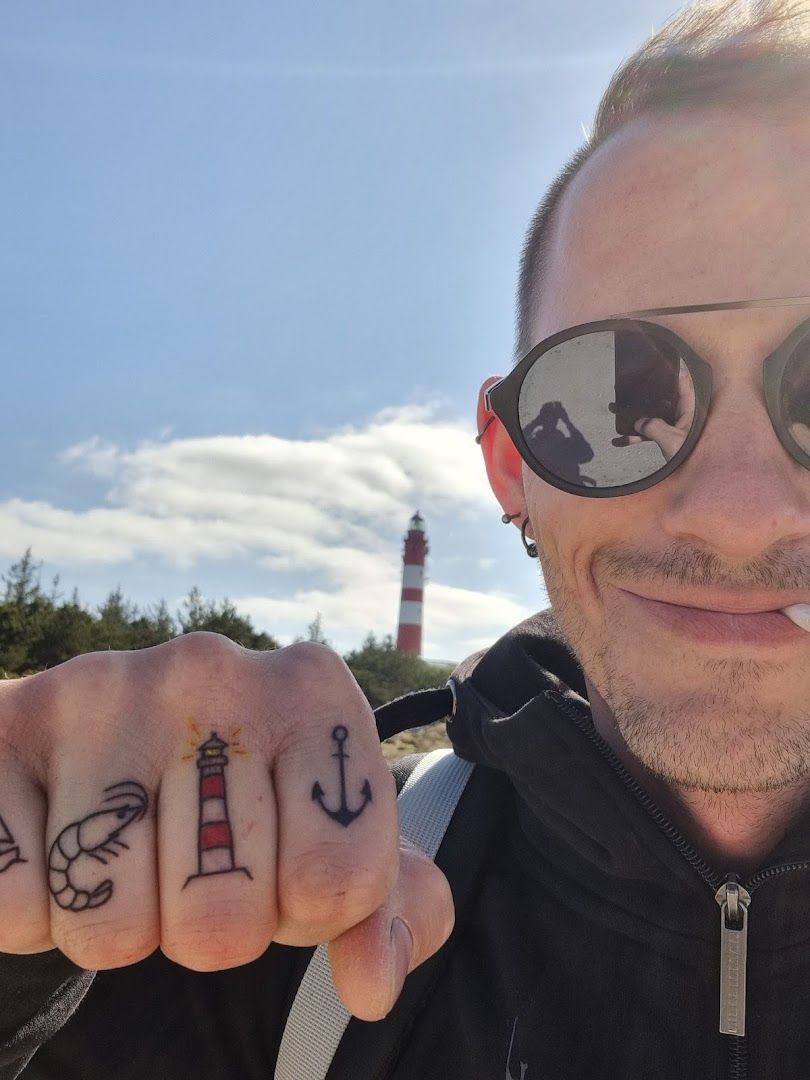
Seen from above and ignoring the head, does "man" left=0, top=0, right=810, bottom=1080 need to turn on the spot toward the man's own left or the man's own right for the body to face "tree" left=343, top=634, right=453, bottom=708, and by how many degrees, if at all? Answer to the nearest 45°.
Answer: approximately 180°

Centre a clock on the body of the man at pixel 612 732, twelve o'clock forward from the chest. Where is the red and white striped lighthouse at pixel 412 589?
The red and white striped lighthouse is roughly at 6 o'clock from the man.

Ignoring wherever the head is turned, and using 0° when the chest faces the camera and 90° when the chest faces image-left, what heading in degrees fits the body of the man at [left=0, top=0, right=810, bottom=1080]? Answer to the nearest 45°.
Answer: approximately 0°
